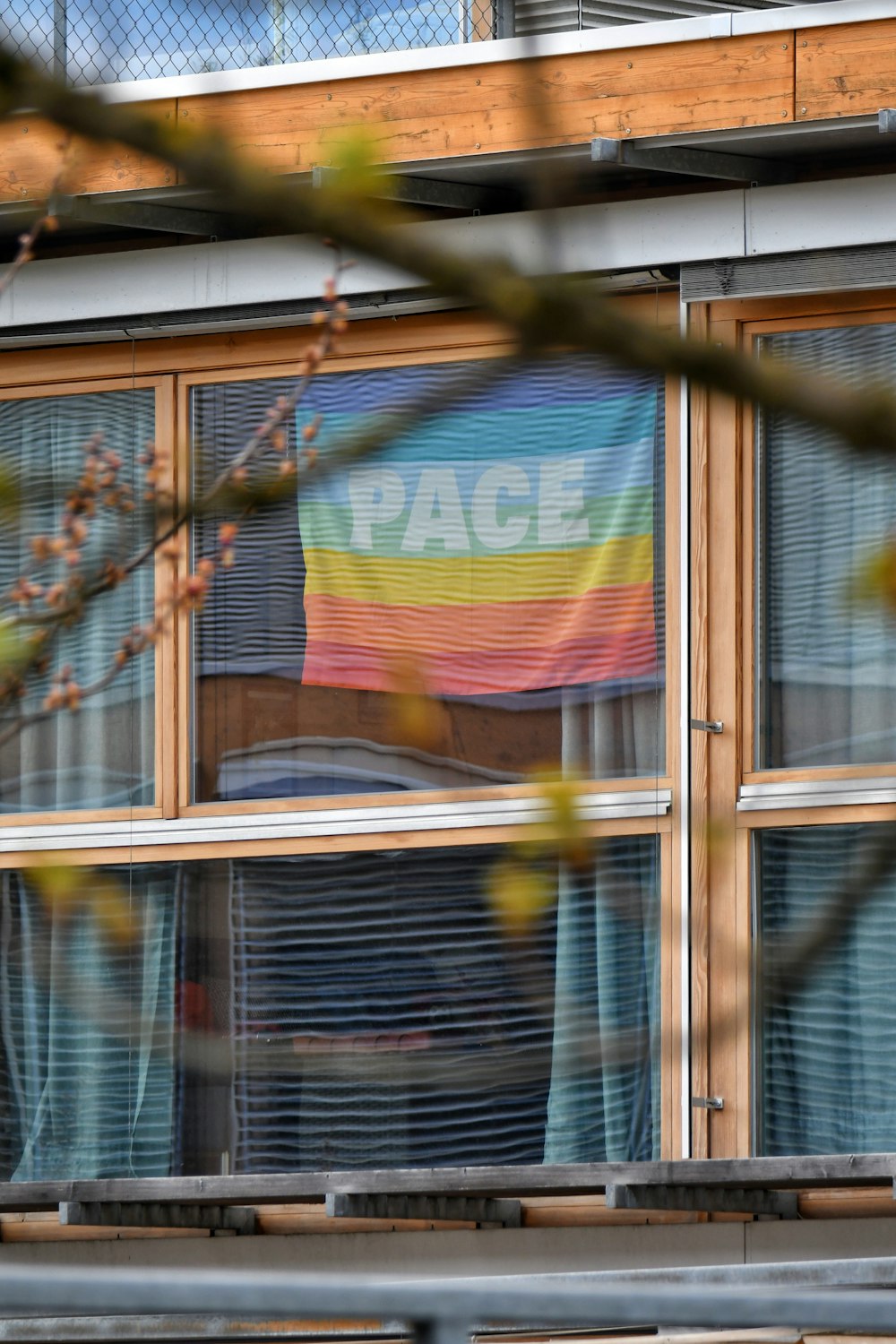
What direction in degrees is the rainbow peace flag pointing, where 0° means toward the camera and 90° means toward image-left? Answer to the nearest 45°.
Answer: approximately 0°

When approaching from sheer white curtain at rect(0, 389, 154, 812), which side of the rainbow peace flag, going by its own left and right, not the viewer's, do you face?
right
